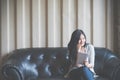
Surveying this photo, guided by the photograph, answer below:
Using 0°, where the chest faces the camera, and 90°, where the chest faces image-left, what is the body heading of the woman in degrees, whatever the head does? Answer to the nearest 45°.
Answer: approximately 0°

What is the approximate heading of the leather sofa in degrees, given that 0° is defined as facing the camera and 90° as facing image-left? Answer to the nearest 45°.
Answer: approximately 0°
